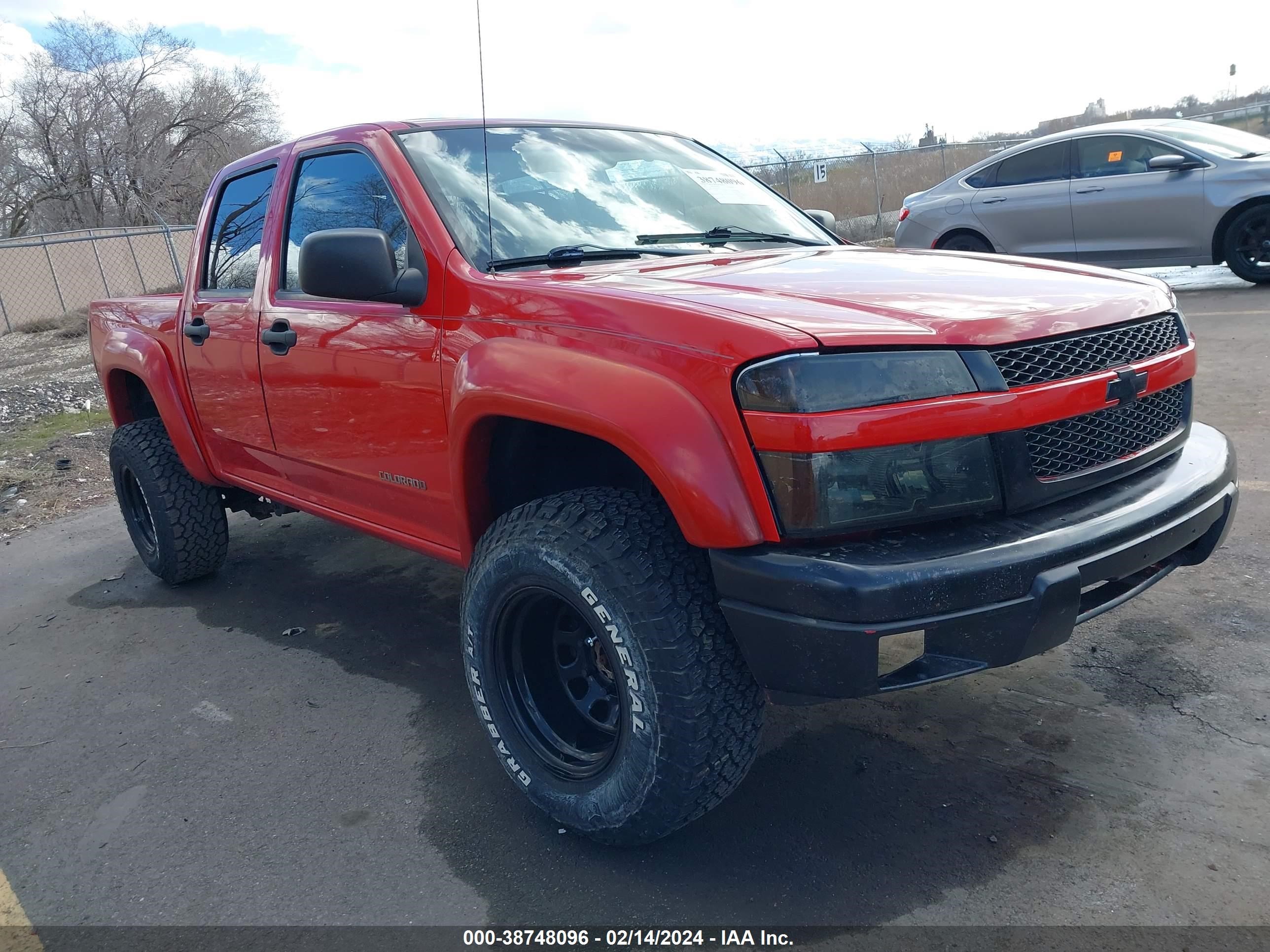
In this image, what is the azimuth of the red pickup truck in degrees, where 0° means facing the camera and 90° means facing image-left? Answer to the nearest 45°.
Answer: approximately 315°

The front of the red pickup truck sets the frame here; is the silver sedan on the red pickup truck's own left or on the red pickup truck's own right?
on the red pickup truck's own left

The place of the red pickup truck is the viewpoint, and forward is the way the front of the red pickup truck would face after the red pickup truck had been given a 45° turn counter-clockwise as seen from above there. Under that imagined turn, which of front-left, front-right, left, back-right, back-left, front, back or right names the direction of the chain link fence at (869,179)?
left

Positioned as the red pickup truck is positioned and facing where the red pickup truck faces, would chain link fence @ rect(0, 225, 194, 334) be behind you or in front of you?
behind
